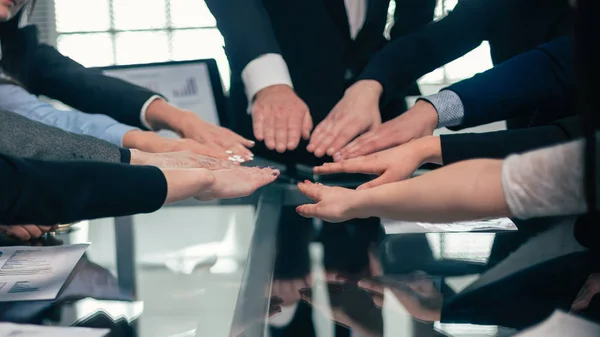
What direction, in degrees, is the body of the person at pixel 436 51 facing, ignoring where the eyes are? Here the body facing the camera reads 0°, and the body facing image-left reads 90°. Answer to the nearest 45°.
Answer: approximately 45°

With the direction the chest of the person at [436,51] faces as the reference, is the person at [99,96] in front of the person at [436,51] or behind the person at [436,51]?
in front

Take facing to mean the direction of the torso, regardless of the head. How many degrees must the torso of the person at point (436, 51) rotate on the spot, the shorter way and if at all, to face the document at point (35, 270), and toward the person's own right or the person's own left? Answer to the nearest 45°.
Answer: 0° — they already face it
